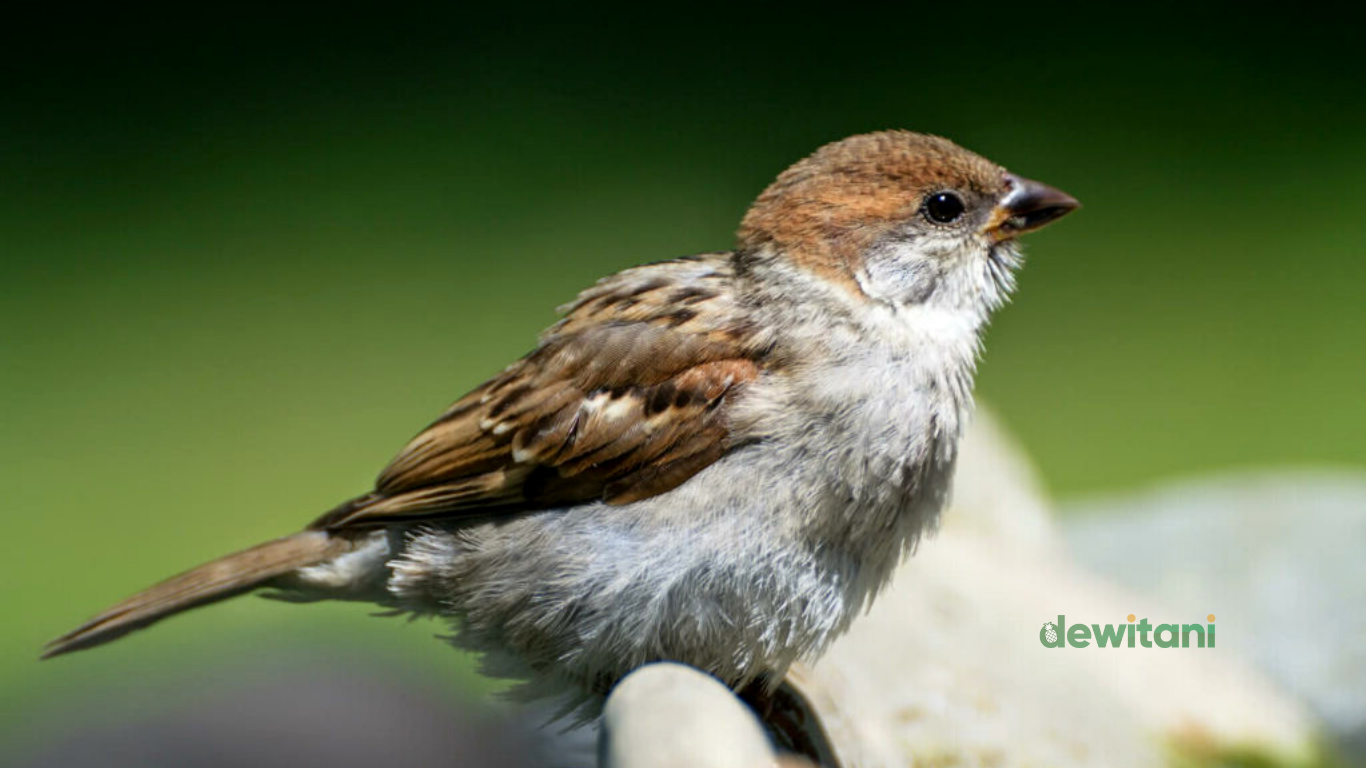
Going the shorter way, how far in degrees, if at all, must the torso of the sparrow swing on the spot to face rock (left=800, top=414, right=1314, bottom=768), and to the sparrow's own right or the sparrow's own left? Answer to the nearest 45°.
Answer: approximately 45° to the sparrow's own left

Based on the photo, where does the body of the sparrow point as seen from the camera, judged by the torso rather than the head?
to the viewer's right

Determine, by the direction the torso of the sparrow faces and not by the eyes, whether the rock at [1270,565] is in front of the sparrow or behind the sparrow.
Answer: in front
